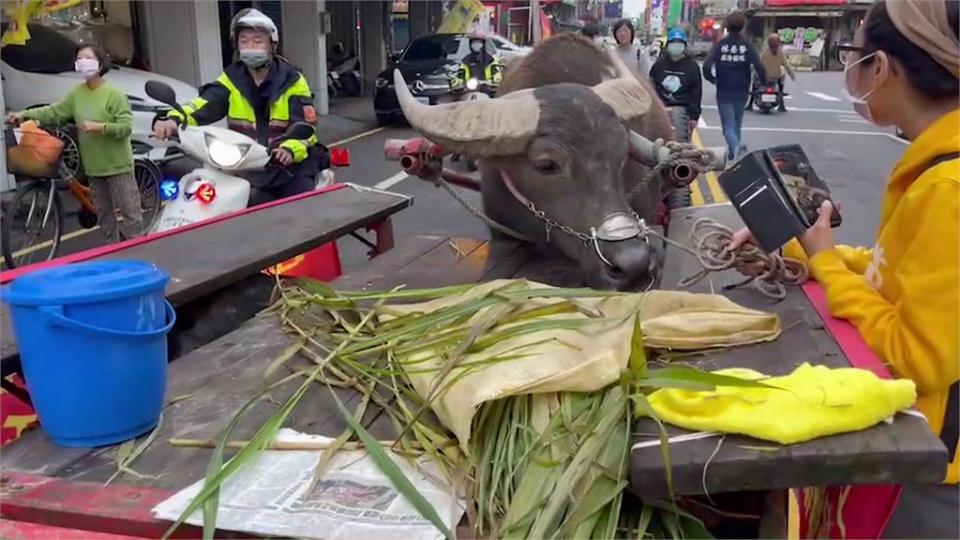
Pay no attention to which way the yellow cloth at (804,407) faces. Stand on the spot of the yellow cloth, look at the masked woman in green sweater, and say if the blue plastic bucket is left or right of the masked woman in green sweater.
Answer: left

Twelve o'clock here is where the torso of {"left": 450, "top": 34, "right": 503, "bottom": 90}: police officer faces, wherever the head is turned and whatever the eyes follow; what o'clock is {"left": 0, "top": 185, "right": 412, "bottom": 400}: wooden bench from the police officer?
The wooden bench is roughly at 12 o'clock from the police officer.

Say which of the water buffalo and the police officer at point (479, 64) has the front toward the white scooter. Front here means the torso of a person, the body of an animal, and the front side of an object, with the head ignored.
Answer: the police officer

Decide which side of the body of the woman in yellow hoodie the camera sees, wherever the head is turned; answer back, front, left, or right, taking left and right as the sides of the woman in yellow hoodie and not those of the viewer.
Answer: left

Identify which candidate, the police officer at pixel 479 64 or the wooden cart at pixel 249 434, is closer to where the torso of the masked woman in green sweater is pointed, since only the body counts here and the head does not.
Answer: the wooden cart

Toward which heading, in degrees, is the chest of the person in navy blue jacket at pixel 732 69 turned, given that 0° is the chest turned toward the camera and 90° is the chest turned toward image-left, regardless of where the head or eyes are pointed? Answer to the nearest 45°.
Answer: approximately 180°

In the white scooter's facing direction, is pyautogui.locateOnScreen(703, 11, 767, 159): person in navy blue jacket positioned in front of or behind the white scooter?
behind

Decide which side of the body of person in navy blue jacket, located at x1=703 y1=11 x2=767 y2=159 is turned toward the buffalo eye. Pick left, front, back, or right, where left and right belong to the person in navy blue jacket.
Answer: back

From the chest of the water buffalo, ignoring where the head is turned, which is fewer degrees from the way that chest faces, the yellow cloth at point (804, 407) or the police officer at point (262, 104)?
the yellow cloth

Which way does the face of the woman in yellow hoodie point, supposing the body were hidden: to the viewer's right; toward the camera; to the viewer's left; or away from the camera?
to the viewer's left

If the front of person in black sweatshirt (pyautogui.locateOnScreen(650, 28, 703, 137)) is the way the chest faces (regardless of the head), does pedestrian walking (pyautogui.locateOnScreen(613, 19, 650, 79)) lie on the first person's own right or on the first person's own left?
on the first person's own right
